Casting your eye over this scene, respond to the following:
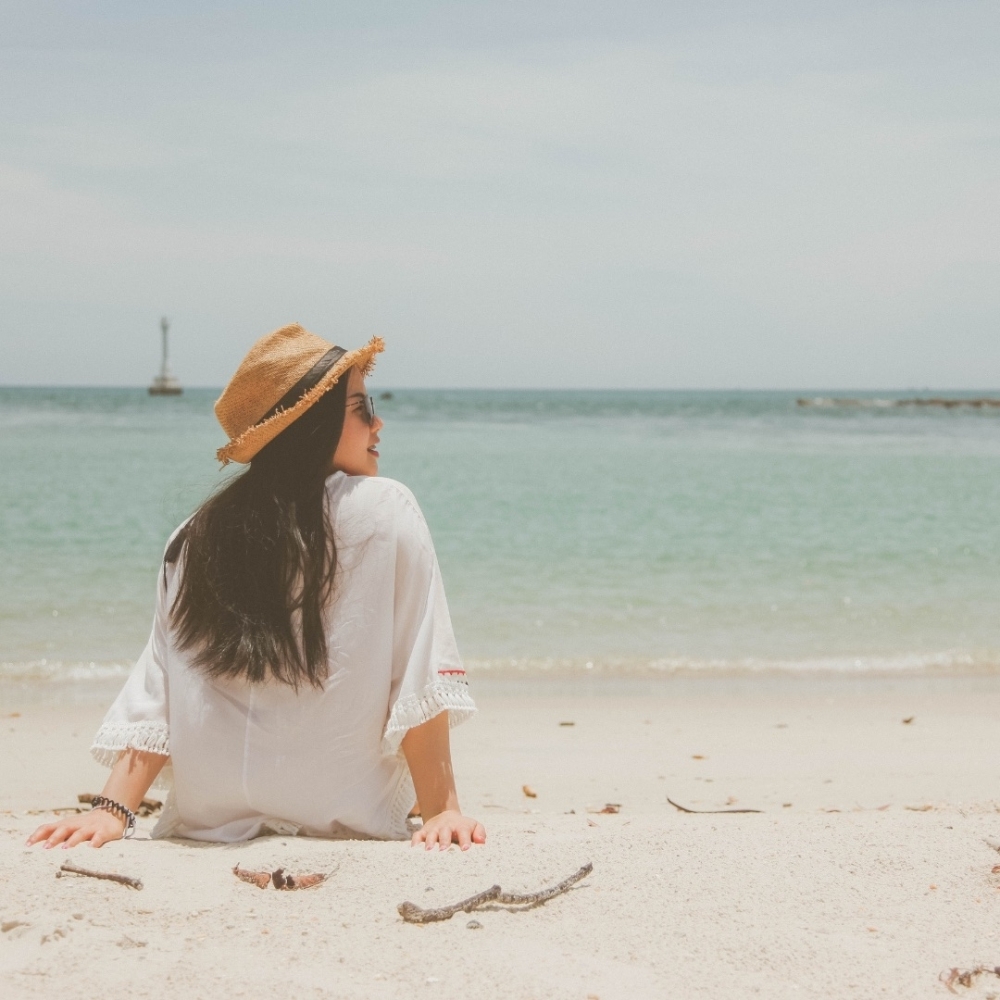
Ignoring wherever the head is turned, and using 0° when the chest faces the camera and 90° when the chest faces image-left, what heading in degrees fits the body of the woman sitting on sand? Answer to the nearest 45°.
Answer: approximately 180°

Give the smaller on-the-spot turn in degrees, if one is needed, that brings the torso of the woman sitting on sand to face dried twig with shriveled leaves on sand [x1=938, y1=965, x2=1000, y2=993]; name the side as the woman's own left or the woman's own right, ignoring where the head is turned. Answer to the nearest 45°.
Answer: approximately 135° to the woman's own right

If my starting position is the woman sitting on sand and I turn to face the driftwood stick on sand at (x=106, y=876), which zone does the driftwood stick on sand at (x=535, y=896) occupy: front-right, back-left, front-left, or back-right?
back-left

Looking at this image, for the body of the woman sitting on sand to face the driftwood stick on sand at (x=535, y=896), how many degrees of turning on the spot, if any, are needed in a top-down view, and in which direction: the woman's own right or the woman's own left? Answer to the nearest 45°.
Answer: approximately 135° to the woman's own right
